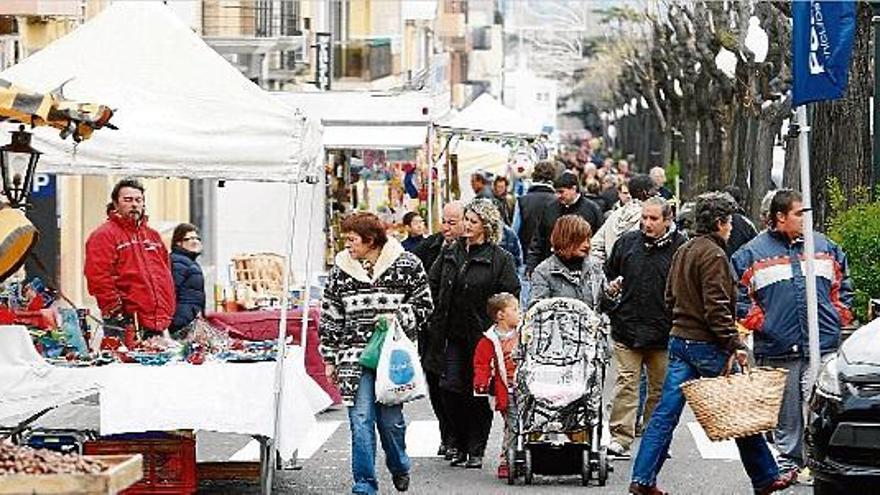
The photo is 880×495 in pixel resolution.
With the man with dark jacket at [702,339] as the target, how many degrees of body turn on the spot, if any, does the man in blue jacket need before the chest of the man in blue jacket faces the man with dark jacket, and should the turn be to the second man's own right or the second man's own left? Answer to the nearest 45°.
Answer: approximately 45° to the second man's own right

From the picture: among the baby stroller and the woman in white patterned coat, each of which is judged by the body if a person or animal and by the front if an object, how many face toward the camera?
2

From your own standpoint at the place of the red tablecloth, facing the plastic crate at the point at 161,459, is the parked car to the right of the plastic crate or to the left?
left

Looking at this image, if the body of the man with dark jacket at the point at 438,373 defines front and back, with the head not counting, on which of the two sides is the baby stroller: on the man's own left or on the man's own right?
on the man's own left

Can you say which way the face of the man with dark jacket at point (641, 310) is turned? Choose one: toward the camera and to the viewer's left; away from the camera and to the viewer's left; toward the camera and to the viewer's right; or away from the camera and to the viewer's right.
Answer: toward the camera and to the viewer's left

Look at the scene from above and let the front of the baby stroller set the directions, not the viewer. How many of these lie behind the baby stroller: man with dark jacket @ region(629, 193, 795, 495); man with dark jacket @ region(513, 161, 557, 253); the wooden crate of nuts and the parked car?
1

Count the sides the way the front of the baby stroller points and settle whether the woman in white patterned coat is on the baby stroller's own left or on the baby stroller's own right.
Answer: on the baby stroller's own right

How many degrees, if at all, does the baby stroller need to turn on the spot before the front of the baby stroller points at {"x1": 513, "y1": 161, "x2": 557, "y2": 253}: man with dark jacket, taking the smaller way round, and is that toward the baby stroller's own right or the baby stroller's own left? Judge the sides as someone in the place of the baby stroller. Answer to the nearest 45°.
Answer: approximately 180°

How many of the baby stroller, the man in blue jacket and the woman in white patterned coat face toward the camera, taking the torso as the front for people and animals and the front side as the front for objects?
3

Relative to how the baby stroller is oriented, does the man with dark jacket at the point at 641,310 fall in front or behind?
behind
